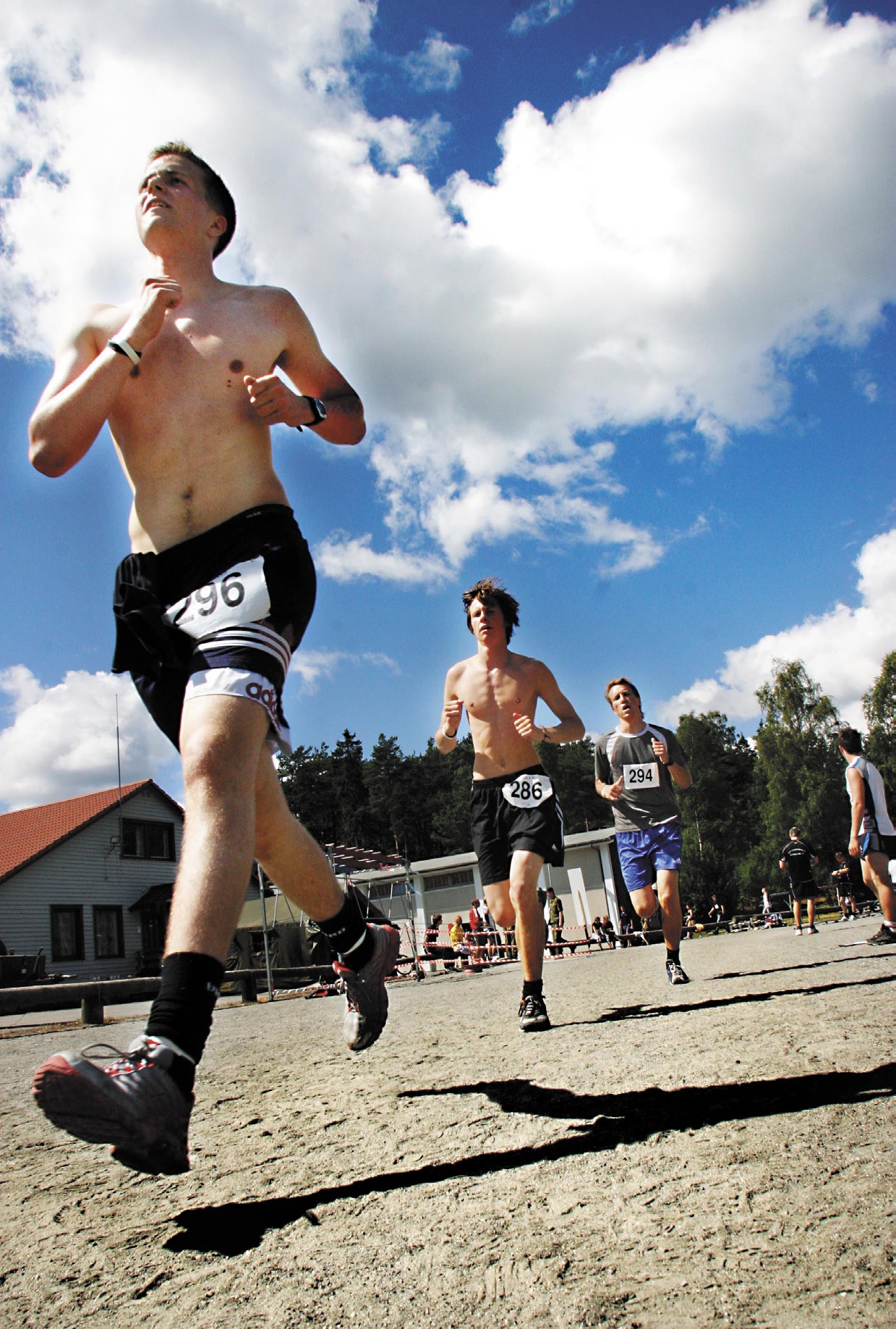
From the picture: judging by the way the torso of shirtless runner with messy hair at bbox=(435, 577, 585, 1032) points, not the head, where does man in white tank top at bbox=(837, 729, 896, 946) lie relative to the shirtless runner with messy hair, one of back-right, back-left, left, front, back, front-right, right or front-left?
back-left

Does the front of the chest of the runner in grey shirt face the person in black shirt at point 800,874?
no

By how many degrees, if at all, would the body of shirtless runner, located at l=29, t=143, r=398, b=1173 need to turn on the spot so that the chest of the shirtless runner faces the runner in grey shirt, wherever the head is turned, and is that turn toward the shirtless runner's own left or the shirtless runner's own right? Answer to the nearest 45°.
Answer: approximately 180°

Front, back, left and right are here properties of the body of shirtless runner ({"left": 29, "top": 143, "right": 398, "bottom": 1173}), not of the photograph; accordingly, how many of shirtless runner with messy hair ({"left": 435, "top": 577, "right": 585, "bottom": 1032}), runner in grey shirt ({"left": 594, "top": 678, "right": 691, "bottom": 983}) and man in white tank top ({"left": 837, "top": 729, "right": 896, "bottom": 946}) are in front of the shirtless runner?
0

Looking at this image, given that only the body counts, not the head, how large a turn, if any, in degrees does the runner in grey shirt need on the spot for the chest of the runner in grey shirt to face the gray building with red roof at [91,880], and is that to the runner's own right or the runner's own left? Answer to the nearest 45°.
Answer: approximately 135° to the runner's own right

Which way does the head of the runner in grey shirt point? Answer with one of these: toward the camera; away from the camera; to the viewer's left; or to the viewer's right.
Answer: toward the camera

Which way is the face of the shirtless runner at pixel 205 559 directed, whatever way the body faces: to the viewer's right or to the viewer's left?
to the viewer's left

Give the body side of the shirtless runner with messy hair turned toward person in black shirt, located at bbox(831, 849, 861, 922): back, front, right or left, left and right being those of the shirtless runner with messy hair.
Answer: back

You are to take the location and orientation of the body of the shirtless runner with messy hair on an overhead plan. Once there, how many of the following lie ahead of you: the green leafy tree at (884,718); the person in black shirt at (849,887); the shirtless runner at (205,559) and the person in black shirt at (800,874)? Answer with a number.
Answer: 1

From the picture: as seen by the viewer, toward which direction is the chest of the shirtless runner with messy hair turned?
toward the camera

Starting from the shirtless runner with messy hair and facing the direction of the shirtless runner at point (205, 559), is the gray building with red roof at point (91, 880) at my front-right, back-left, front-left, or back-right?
back-right
